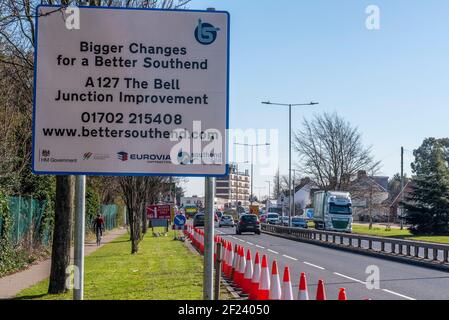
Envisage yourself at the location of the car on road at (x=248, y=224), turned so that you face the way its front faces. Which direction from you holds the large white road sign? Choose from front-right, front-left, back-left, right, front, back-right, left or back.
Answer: back

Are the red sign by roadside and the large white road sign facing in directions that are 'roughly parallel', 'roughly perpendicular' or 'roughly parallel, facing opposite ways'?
roughly parallel

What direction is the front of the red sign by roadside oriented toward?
toward the camera

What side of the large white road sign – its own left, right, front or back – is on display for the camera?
front

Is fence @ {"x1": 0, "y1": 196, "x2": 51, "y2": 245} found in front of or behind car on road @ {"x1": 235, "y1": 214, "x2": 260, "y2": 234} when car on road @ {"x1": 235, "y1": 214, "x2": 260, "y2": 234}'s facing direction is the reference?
behind

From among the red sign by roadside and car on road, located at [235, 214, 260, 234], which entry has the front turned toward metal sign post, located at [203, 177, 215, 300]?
the red sign by roadside

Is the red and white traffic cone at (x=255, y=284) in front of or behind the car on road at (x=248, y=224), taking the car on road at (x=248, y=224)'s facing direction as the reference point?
behind

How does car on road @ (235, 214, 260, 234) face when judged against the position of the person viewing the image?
facing away from the viewer

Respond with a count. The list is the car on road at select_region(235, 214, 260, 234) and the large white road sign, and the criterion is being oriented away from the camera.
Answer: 1

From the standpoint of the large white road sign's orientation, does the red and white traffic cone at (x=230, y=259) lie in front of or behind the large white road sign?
behind

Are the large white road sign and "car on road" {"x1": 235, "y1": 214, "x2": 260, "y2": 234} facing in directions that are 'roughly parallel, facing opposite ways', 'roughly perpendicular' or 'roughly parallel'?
roughly parallel, facing opposite ways

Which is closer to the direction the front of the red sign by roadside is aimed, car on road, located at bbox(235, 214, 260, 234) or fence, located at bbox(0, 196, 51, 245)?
the fence

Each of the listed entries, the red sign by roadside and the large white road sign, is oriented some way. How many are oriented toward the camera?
2

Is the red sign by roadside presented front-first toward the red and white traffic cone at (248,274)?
yes
